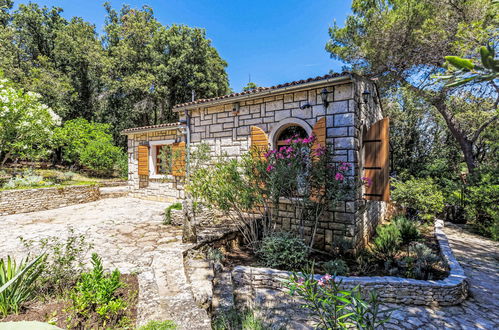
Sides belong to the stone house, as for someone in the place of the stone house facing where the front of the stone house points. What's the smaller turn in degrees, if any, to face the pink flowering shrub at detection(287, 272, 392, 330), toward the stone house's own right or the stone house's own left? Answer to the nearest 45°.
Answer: approximately 45° to the stone house's own left

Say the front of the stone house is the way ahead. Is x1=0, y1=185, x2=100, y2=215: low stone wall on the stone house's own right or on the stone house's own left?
on the stone house's own right

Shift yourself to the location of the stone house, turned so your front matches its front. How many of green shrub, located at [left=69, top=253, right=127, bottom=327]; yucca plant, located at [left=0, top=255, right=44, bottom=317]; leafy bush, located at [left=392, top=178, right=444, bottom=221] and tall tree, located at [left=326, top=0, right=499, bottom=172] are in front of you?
2

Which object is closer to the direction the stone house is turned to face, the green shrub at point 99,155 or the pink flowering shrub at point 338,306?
the pink flowering shrub

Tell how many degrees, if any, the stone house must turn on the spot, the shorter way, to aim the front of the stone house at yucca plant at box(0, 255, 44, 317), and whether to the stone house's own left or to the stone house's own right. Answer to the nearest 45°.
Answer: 0° — it already faces it

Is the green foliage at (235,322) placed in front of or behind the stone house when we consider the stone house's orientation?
in front

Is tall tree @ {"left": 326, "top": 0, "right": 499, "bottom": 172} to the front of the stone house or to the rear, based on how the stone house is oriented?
to the rear

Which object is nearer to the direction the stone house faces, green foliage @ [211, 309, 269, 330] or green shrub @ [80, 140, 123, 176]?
the green foliage

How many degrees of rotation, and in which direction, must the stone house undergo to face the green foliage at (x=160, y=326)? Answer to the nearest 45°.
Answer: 0° — it already faces it

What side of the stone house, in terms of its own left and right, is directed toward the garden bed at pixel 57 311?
front

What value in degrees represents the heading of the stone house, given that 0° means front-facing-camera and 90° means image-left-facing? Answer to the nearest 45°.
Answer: approximately 45°

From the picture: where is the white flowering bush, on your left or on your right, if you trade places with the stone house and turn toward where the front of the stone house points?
on your right
